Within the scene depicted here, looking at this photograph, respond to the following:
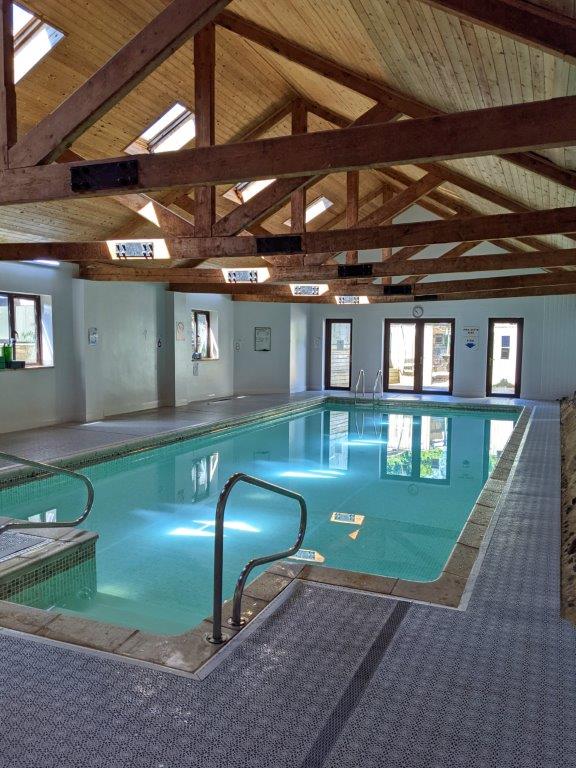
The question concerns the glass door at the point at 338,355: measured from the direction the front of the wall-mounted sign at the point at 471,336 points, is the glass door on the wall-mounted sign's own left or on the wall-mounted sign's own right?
on the wall-mounted sign's own right

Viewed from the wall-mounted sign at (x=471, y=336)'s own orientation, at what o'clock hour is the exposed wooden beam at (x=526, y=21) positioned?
The exposed wooden beam is roughly at 12 o'clock from the wall-mounted sign.

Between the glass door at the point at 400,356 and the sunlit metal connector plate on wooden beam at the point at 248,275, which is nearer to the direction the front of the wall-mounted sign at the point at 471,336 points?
the sunlit metal connector plate on wooden beam

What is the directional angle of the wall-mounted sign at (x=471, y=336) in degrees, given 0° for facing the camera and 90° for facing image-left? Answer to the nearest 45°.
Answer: approximately 0°

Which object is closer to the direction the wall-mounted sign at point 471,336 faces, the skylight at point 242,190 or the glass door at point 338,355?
the skylight

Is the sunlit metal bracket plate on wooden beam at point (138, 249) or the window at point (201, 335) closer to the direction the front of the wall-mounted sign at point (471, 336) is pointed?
the sunlit metal bracket plate on wooden beam

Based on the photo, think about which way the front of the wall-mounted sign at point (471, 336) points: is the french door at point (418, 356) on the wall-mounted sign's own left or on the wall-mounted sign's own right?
on the wall-mounted sign's own right

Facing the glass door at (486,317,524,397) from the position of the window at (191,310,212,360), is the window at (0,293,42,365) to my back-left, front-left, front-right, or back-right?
back-right

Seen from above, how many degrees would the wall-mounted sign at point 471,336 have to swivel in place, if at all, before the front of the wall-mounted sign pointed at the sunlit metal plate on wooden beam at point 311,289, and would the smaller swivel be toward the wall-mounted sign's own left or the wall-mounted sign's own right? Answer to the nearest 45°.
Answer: approximately 45° to the wall-mounted sign's own right

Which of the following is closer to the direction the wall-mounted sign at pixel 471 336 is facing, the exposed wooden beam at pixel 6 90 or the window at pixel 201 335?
the exposed wooden beam

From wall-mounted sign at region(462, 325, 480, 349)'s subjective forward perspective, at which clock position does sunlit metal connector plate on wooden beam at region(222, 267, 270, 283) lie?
The sunlit metal connector plate on wooden beam is roughly at 1 o'clock from the wall-mounted sign.

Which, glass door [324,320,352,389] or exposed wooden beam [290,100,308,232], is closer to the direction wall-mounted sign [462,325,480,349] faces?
the exposed wooden beam

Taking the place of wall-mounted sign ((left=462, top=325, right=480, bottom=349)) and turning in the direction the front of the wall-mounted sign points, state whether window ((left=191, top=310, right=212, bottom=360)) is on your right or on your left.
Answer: on your right
